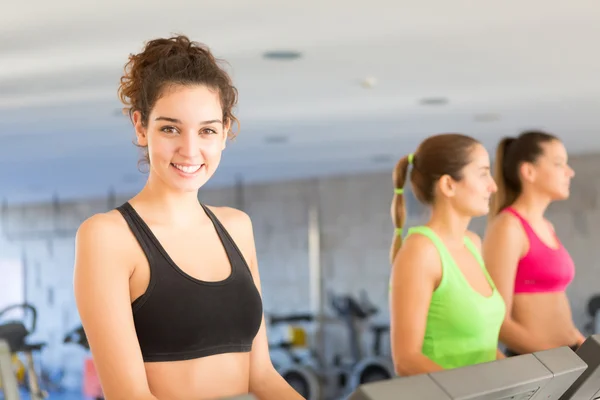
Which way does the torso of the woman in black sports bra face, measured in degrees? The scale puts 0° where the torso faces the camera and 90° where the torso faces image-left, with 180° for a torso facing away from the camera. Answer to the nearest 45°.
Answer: approximately 315°

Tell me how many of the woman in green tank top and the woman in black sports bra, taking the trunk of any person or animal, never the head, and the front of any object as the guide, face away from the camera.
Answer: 0

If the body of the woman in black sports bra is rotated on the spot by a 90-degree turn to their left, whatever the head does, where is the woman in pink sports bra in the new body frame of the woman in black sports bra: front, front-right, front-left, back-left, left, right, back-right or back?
front

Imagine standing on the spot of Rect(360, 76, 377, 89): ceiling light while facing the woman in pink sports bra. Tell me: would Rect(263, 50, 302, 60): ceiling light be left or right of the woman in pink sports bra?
right

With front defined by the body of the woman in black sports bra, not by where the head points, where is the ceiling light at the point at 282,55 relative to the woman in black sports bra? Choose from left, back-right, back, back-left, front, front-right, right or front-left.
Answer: back-left

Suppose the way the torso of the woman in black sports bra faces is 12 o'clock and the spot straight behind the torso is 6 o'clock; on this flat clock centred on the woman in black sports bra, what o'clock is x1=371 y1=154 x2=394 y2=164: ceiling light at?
The ceiling light is roughly at 8 o'clock from the woman in black sports bra.

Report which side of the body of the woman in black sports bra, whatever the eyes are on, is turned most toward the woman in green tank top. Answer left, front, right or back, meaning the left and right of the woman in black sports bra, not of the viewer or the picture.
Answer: left

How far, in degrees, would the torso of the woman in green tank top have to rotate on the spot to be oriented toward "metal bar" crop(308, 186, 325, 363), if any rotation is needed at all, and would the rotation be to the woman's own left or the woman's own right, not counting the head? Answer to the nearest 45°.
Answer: approximately 135° to the woman's own left

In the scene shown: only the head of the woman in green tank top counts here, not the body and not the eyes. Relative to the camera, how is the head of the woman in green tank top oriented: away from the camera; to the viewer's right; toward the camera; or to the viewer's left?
to the viewer's right
